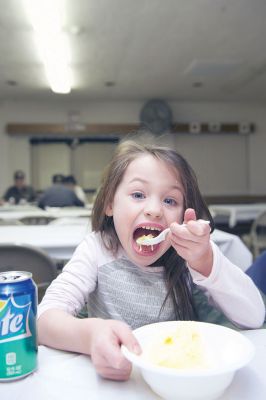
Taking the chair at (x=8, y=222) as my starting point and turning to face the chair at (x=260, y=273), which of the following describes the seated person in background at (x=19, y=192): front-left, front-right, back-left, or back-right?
back-left

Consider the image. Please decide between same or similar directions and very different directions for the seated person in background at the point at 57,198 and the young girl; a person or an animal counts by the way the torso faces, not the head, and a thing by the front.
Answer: very different directions

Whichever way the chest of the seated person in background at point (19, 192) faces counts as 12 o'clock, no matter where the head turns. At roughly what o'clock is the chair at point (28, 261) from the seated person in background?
The chair is roughly at 12 o'clock from the seated person in background.

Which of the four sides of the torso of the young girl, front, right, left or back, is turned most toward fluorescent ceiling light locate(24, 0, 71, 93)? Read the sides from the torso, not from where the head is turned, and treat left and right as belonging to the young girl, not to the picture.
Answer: back

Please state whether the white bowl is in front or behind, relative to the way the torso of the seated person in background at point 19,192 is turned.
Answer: in front

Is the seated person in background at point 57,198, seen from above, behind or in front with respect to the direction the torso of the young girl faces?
behind

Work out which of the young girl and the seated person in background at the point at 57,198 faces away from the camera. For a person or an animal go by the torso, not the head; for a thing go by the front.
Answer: the seated person in background

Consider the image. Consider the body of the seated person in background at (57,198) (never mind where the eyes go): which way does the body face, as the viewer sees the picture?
away from the camera

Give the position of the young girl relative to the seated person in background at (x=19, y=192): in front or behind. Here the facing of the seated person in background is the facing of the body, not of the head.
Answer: in front

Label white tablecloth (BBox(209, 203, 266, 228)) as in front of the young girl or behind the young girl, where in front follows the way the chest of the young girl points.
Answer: behind
